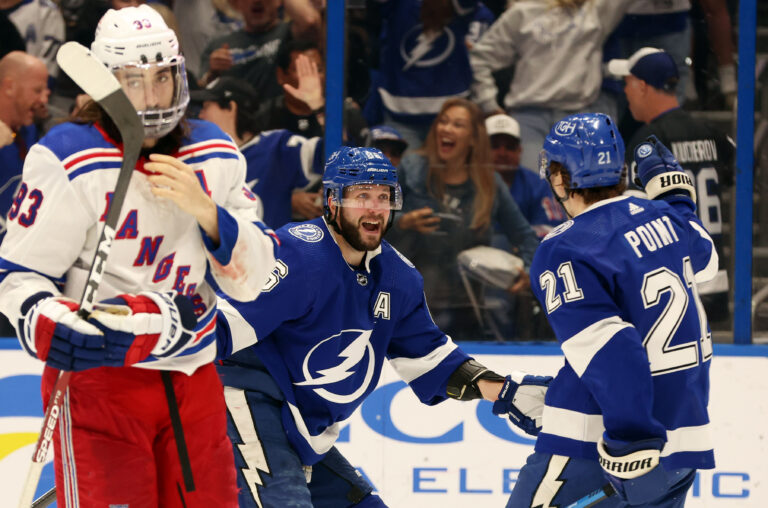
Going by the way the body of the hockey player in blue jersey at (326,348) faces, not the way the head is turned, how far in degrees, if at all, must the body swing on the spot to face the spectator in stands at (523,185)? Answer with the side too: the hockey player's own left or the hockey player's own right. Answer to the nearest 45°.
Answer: approximately 90° to the hockey player's own left

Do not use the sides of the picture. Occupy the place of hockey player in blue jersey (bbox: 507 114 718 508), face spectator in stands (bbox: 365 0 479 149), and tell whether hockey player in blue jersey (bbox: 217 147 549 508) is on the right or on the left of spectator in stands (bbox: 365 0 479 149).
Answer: left

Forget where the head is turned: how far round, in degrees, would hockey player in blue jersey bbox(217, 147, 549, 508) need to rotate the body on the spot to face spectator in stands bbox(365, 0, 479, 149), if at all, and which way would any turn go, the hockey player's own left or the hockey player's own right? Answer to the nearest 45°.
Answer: approximately 135° to the hockey player's own left

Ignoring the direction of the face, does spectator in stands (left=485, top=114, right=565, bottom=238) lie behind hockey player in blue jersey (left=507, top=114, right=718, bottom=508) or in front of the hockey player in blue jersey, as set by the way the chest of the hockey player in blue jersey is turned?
in front

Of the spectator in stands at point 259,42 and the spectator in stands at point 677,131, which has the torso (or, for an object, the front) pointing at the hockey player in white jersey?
the spectator in stands at point 259,42

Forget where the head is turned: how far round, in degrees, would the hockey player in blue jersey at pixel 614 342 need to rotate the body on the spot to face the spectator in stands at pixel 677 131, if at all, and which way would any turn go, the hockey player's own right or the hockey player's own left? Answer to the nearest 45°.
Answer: approximately 45° to the hockey player's own right

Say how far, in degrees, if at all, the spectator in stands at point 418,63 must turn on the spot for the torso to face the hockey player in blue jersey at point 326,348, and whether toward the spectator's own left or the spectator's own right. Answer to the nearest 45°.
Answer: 0° — they already face them

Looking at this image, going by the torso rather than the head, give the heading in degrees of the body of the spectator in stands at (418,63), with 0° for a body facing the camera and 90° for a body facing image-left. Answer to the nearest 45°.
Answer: approximately 0°

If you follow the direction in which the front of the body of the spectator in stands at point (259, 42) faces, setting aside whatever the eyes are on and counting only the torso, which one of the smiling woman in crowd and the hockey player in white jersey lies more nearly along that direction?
the hockey player in white jersey
